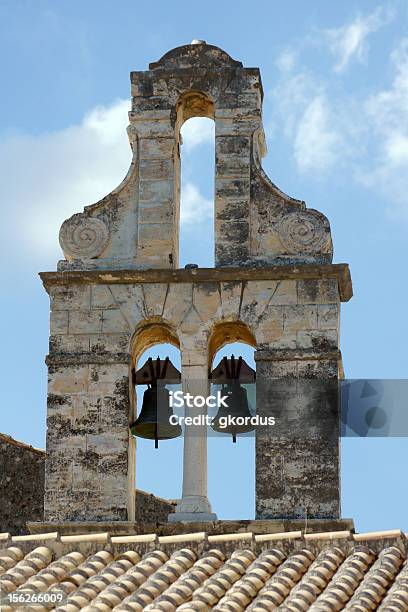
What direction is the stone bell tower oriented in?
toward the camera
